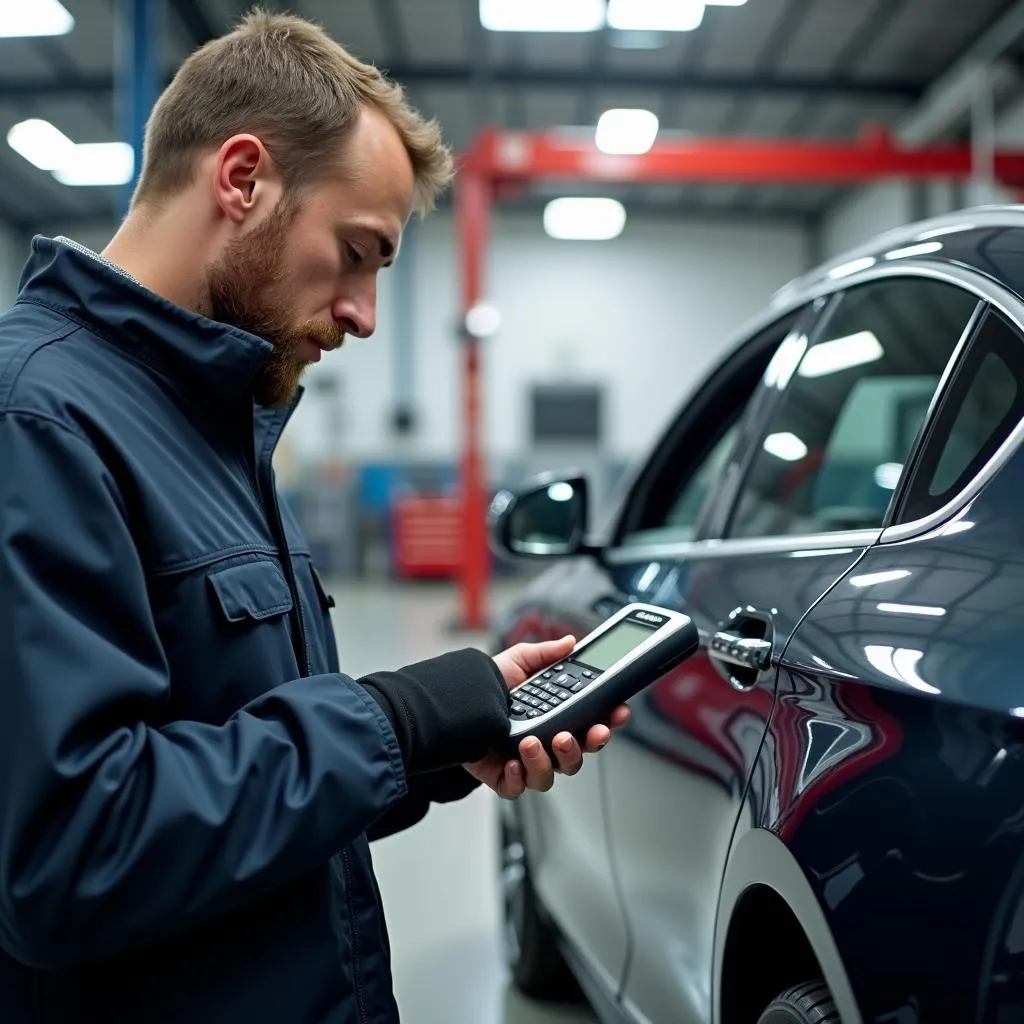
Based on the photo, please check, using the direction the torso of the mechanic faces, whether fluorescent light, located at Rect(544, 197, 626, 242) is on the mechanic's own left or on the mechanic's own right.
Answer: on the mechanic's own left

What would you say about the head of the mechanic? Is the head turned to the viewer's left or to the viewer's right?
to the viewer's right

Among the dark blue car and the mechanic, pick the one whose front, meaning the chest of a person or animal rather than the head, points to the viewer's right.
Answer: the mechanic

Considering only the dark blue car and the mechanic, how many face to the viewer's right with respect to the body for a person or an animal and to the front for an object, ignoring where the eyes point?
1

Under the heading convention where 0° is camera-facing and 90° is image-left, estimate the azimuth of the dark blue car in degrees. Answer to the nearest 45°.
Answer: approximately 135°

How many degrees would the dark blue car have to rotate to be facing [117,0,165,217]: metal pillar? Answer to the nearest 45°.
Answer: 0° — it already faces it

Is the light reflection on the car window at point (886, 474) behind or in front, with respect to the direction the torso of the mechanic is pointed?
in front

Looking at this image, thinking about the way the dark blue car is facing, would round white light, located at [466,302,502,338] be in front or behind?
in front

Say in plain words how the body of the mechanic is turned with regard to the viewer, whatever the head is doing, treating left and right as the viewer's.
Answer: facing to the right of the viewer

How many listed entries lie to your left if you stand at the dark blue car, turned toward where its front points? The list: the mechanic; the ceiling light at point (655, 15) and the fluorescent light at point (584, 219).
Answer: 1

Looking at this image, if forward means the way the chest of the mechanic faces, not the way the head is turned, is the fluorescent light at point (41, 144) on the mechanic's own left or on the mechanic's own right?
on the mechanic's own left

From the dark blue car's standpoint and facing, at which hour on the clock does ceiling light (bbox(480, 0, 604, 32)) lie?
The ceiling light is roughly at 1 o'clock from the dark blue car.

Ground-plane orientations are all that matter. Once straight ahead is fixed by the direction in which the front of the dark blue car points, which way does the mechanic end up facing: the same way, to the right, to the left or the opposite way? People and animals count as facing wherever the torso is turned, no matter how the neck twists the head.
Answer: to the right
